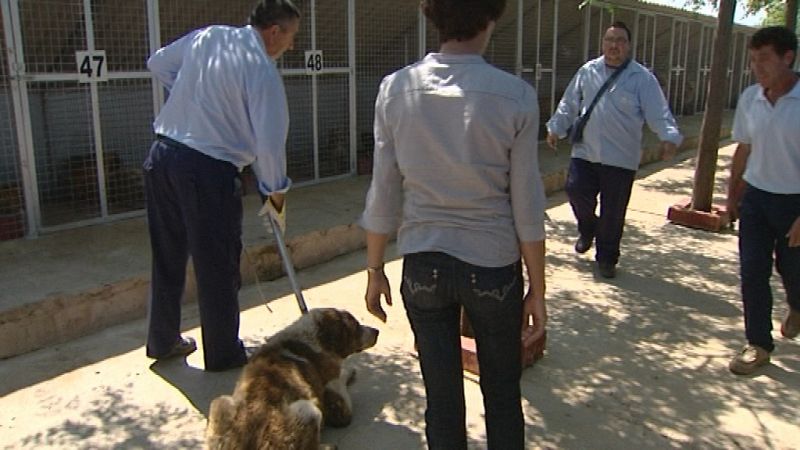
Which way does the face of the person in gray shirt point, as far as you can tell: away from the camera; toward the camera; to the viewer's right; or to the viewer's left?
away from the camera

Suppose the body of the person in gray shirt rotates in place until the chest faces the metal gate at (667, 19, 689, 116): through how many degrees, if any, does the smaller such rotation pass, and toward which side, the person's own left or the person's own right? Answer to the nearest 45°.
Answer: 0° — they already face it

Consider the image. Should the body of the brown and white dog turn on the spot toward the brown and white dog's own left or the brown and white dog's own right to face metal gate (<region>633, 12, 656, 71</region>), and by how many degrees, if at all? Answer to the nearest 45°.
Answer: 0° — it already faces it

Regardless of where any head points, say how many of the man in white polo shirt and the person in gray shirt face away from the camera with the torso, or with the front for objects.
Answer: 1

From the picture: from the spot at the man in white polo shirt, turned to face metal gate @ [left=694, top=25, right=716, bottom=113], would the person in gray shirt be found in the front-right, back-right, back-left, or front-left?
back-left

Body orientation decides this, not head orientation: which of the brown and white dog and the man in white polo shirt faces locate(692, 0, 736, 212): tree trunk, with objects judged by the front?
the brown and white dog

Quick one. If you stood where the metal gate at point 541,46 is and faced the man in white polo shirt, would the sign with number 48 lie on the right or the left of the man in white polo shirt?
right

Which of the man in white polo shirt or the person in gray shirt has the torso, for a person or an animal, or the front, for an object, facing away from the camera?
the person in gray shirt

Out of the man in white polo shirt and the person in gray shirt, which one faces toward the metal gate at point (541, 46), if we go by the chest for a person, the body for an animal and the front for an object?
the person in gray shirt

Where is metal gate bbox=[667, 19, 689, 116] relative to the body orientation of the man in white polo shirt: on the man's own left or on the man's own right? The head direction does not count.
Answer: on the man's own right

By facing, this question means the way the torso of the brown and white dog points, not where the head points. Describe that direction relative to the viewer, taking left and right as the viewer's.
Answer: facing away from the viewer and to the right of the viewer

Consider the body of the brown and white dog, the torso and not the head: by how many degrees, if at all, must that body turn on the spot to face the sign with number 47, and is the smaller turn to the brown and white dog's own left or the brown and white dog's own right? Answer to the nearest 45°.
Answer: approximately 90° to the brown and white dog's own left

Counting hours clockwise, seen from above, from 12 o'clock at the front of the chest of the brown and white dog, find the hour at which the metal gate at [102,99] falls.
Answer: The metal gate is roughly at 10 o'clock from the brown and white dog.

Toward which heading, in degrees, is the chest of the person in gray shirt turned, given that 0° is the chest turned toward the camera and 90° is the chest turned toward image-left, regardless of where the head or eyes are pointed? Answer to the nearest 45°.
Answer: approximately 180°

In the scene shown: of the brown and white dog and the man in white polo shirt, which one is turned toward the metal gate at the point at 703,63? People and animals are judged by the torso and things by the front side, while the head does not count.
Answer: the brown and white dog

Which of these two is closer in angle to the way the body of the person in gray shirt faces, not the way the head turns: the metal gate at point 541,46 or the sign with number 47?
the metal gate

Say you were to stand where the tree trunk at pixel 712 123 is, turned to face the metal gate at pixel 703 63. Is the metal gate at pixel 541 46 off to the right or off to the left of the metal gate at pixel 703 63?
left
